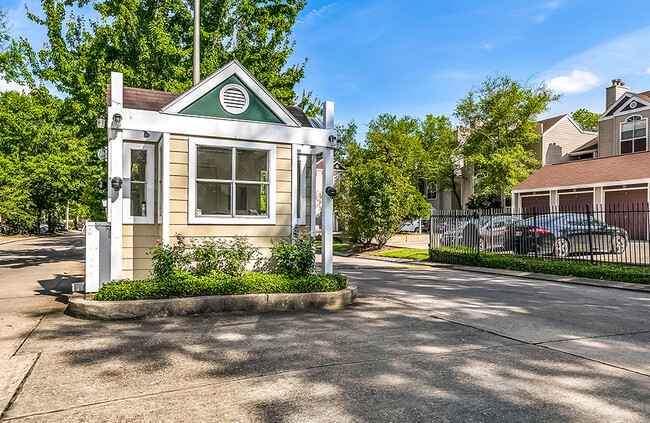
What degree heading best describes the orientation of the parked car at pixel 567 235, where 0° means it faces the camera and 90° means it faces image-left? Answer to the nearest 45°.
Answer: approximately 225°

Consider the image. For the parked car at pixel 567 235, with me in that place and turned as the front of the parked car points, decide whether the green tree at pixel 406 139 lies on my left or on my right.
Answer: on my left

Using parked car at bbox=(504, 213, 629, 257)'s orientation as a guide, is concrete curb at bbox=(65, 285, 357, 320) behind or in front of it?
behind

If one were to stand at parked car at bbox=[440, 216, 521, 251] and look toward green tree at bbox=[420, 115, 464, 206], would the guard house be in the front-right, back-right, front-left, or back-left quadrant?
back-left

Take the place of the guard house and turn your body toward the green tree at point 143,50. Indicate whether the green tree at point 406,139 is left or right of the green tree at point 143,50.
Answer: right

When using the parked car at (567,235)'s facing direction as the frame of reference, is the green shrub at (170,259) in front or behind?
behind

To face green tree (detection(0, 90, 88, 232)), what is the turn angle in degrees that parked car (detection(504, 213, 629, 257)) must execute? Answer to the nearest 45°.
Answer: approximately 135° to its left

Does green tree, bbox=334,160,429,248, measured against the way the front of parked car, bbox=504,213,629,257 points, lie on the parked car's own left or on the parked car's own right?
on the parked car's own left

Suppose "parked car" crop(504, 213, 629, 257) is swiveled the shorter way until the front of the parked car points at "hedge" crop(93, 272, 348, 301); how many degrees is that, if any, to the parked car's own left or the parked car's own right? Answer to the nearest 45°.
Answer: approximately 180°

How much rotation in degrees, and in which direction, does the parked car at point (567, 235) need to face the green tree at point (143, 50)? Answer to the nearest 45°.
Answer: approximately 180°

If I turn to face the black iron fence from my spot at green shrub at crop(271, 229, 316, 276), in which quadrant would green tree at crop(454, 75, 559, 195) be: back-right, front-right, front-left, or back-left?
front-left

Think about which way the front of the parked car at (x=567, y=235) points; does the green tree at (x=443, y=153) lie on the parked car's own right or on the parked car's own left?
on the parked car's own left

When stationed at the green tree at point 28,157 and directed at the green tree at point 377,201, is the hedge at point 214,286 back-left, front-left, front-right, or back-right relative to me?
front-right
